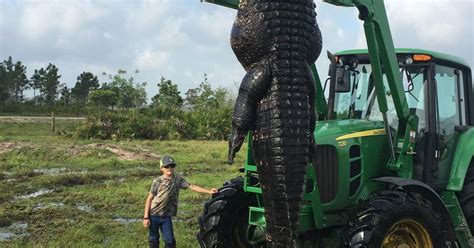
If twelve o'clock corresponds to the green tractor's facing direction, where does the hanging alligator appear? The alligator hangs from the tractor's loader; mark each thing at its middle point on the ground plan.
The hanging alligator is roughly at 11 o'clock from the green tractor.
